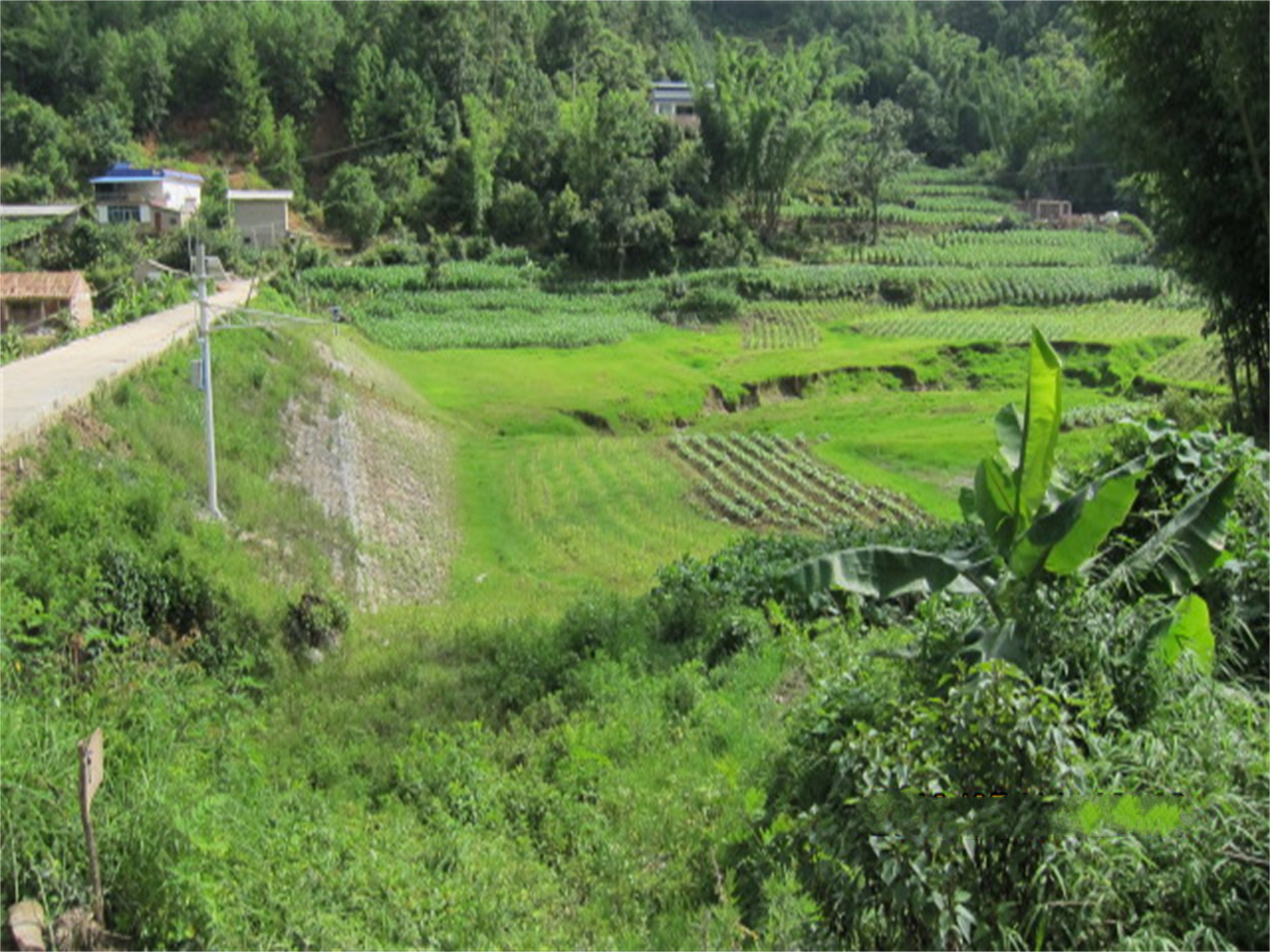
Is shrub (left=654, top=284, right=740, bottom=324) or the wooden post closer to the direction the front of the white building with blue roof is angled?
the wooden post

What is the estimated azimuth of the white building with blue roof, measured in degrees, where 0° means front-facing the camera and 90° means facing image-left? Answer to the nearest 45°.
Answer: approximately 45°

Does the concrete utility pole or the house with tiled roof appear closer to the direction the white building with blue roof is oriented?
the house with tiled roof

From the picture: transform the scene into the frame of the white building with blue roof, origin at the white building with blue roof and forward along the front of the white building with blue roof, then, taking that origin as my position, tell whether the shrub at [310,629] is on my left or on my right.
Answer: on my left

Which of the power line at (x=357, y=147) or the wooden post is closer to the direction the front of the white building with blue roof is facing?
the wooden post

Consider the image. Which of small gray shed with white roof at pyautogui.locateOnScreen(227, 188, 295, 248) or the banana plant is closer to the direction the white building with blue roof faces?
the banana plant

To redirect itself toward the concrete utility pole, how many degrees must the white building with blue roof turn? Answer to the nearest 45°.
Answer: approximately 45° to its left

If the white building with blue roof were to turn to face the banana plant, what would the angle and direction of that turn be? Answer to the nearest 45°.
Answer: approximately 45° to its left

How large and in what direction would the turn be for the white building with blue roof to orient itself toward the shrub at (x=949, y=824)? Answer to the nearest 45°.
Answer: approximately 45° to its left
